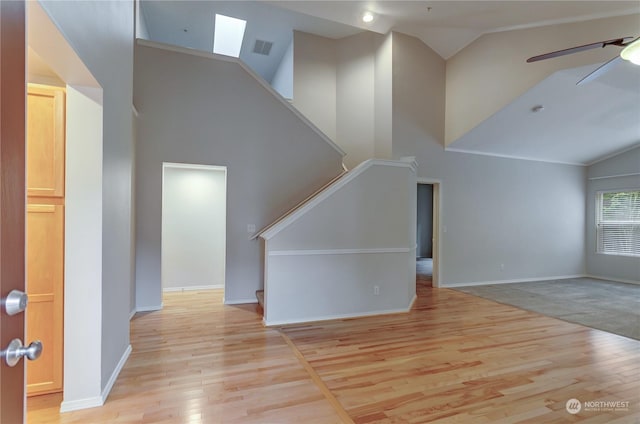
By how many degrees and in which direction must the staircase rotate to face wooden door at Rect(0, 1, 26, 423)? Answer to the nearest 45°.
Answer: approximately 90° to its left

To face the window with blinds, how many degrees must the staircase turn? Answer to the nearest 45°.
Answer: approximately 135° to its right

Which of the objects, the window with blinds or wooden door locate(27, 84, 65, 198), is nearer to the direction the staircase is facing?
the wooden door

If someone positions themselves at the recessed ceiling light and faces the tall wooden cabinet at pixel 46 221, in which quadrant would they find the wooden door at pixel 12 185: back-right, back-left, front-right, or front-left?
front-left

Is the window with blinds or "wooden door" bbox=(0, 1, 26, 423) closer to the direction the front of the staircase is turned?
the wooden door

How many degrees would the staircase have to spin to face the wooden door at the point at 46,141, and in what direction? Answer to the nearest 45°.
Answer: approximately 45° to its left

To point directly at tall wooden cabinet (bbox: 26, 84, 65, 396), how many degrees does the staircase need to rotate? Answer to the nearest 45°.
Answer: approximately 45° to its left

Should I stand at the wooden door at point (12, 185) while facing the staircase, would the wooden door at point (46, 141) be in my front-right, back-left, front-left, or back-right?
front-left

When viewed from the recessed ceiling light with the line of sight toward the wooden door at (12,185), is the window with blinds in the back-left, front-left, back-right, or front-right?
back-left

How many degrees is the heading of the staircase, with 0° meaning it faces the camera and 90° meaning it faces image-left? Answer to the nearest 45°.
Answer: approximately 90°
